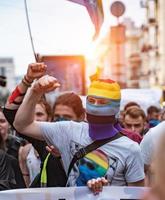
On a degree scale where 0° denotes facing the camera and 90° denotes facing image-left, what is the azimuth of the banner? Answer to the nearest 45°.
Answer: approximately 0°

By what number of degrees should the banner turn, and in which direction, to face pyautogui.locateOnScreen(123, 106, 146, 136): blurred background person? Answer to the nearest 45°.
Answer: approximately 180°
